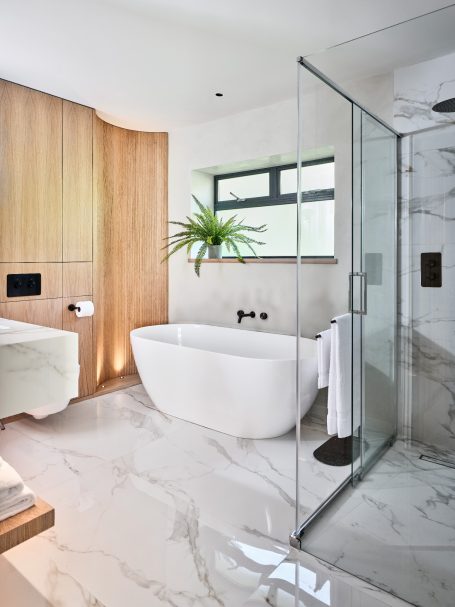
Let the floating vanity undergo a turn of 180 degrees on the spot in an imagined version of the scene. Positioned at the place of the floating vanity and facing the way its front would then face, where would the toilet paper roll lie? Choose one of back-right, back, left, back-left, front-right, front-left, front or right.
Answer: front-right

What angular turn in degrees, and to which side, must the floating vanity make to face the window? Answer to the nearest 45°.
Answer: approximately 90° to its left

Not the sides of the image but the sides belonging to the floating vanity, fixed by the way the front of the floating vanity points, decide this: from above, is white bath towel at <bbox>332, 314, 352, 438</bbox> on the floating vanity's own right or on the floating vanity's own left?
on the floating vanity's own left

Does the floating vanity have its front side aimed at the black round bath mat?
no

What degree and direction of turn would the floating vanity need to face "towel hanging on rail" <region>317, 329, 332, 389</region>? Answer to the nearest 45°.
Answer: approximately 90° to its left

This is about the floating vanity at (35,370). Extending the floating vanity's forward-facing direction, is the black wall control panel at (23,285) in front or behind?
behind

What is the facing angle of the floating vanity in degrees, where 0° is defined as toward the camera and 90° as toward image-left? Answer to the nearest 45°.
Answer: approximately 315°

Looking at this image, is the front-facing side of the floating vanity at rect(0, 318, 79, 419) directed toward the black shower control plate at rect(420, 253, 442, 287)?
no

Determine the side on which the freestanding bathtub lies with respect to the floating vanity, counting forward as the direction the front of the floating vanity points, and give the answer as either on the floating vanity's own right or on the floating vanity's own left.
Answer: on the floating vanity's own left
